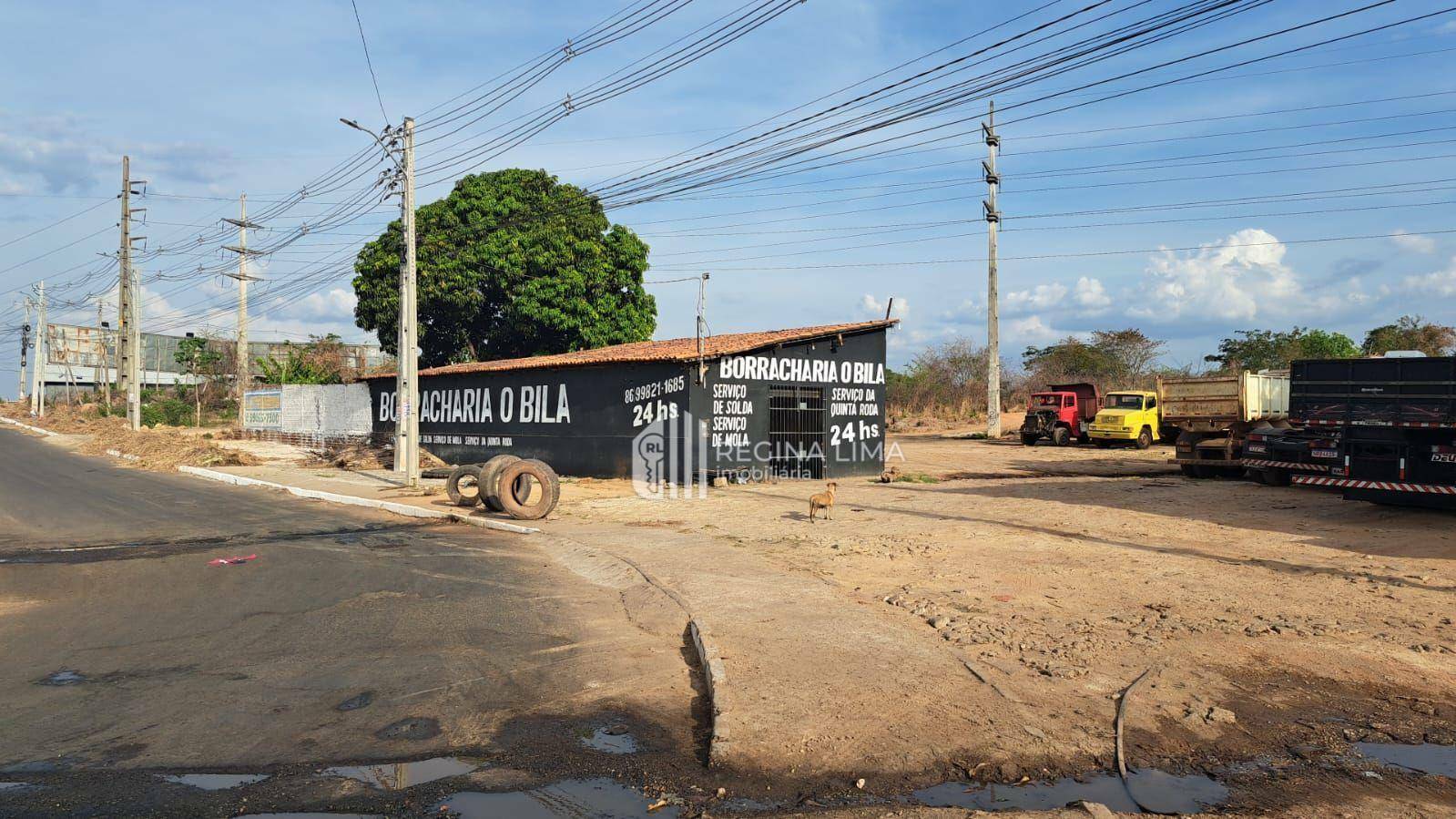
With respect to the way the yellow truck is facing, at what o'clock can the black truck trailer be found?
The black truck trailer is roughly at 10 o'clock from the yellow truck.

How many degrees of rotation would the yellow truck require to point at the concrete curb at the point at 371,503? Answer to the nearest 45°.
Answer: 0° — it already faces it

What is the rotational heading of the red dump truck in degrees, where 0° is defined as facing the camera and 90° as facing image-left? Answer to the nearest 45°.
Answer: approximately 45°

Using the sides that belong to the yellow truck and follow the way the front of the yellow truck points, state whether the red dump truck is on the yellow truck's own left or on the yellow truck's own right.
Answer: on the yellow truck's own right

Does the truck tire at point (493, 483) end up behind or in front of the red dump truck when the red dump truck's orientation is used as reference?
in front

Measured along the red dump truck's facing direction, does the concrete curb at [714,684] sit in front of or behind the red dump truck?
in front
